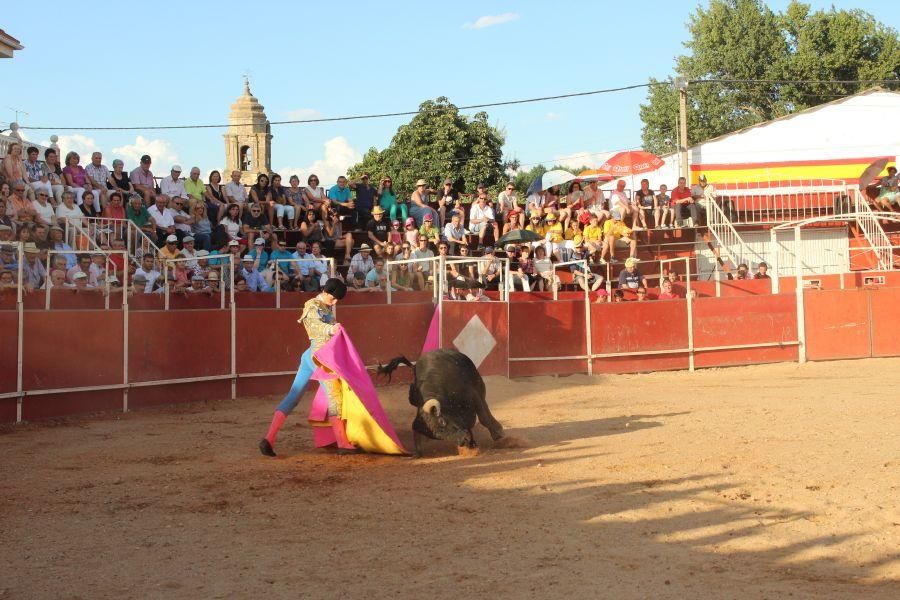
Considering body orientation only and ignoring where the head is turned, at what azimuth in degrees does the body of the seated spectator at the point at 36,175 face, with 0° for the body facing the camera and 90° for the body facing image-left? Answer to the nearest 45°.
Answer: approximately 315°

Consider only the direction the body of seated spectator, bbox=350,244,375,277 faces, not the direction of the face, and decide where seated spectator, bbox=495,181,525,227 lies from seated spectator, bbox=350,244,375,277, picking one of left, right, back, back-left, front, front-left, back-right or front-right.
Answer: back-left

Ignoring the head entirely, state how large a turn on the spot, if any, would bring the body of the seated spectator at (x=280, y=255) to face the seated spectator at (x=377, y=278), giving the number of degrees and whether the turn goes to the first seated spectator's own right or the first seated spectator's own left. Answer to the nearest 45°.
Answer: approximately 45° to the first seated spectator's own left

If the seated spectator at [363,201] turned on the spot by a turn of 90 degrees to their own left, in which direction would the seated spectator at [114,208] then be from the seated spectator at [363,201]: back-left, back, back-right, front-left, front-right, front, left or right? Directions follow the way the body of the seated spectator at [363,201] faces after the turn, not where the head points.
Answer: back-right

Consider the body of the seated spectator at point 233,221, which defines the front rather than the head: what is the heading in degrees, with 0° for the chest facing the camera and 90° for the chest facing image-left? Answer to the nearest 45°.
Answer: approximately 315°

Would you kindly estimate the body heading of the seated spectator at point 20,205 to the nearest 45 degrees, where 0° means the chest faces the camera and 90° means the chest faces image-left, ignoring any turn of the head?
approximately 315°

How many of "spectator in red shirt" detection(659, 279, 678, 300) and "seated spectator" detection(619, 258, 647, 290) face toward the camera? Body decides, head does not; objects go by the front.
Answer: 2
